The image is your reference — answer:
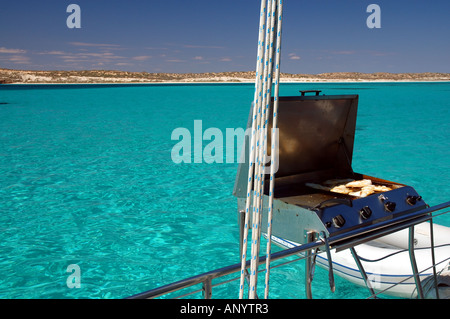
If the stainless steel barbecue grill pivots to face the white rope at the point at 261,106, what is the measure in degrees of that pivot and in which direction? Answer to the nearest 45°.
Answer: approximately 45° to its right

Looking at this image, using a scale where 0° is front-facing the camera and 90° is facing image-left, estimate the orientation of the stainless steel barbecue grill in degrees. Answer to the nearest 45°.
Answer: approximately 315°

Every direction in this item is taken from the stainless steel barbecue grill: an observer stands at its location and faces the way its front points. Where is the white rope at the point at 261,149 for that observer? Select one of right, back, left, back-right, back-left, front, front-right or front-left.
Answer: front-right
